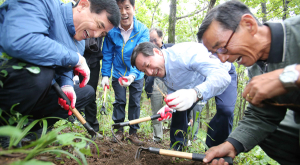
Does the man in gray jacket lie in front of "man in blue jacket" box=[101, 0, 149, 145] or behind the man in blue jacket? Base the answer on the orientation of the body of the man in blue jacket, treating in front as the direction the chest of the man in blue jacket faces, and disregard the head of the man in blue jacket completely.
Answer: in front

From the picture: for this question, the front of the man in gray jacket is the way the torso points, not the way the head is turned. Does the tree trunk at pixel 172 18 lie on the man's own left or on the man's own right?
on the man's own right

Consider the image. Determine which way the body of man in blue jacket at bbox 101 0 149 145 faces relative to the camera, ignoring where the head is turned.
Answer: toward the camera

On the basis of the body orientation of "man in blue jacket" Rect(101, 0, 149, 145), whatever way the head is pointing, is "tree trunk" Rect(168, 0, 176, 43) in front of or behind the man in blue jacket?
behind

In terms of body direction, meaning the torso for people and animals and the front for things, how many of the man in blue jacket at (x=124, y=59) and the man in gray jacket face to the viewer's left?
1

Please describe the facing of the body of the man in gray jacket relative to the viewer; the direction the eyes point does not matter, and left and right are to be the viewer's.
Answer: facing to the left of the viewer

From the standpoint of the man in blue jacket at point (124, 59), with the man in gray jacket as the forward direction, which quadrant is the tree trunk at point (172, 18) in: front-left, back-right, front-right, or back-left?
back-left

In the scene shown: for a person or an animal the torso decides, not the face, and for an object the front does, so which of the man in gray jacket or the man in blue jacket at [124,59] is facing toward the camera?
the man in blue jacket

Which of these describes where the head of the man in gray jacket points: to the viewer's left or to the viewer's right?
to the viewer's left

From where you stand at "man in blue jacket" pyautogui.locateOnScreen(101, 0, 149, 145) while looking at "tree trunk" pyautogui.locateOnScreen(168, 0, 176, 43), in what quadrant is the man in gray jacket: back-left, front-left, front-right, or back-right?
back-right
